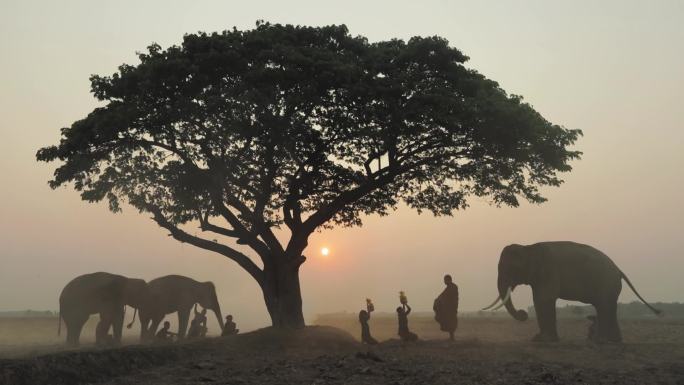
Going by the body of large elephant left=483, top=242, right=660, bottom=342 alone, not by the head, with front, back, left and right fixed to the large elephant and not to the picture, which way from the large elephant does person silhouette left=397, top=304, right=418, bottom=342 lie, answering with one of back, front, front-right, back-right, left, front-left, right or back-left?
front-left

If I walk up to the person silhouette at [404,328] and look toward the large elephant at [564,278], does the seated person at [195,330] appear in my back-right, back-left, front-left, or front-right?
back-left

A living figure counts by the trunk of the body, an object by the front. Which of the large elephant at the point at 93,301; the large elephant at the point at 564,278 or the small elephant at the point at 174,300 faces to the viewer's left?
the large elephant at the point at 564,278

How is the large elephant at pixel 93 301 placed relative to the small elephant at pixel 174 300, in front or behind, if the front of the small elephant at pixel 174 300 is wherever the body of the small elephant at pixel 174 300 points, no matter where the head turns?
behind

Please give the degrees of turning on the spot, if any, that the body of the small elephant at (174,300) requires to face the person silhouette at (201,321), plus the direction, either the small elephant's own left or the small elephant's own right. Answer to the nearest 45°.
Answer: approximately 45° to the small elephant's own right

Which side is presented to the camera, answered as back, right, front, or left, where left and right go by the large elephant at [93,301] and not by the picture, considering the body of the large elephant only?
right

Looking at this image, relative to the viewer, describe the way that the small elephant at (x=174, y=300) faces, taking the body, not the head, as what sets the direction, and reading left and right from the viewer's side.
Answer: facing to the right of the viewer

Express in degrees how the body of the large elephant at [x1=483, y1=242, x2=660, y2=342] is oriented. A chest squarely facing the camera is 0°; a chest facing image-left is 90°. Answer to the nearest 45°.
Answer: approximately 90°

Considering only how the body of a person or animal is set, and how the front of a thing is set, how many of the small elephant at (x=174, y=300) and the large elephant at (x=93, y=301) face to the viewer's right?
2
